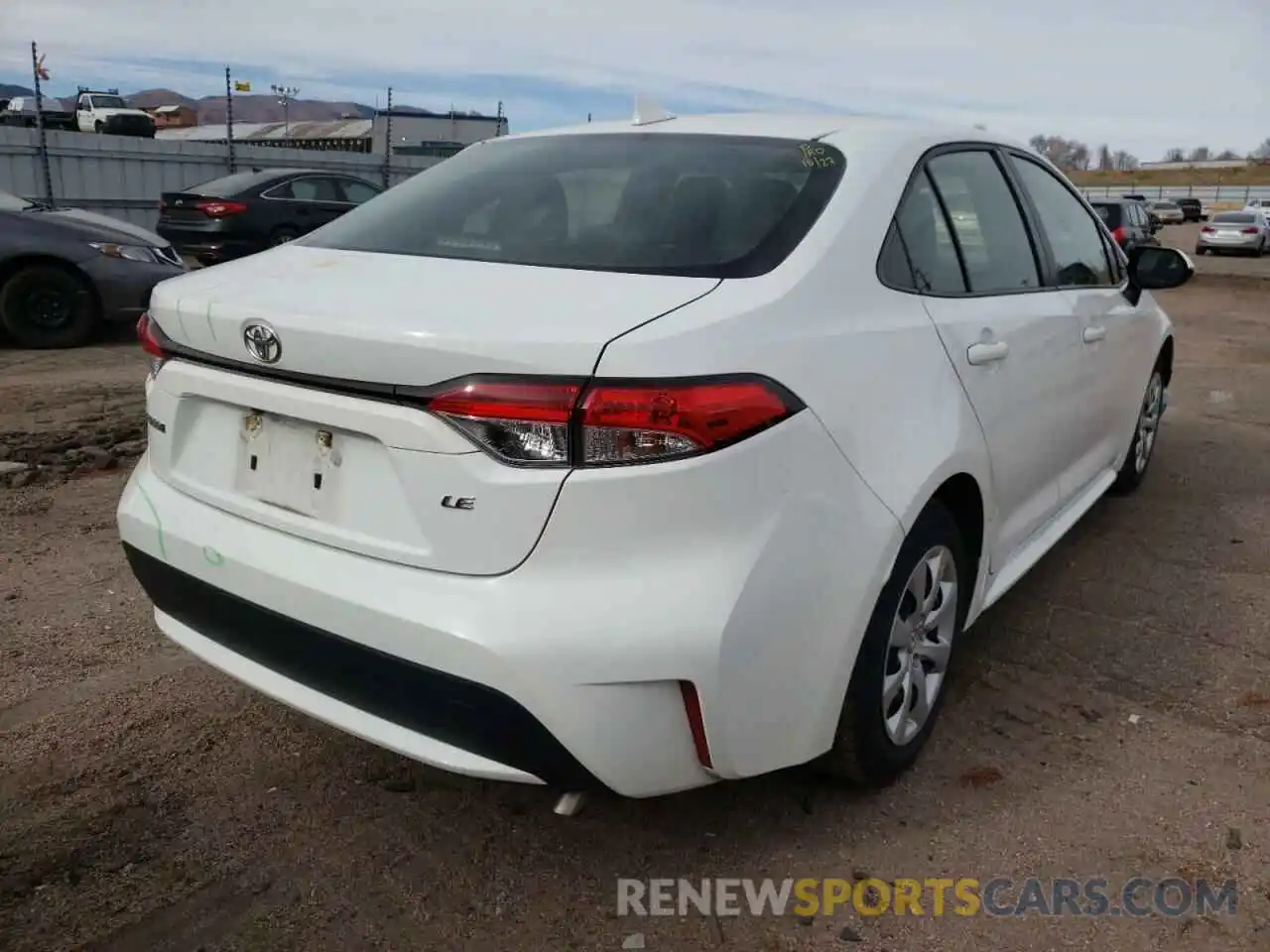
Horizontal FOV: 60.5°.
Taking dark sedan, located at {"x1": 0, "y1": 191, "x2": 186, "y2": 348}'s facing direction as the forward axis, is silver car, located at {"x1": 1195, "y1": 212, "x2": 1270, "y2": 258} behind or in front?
in front

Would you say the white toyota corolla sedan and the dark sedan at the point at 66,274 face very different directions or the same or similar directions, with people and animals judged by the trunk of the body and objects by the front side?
same or similar directions

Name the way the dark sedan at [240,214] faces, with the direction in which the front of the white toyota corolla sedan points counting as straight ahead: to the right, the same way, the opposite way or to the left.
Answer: the same way

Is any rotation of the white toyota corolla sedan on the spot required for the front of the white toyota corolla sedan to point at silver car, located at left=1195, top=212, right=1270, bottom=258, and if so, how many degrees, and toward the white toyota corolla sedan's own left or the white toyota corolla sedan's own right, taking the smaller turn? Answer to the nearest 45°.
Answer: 0° — it already faces it

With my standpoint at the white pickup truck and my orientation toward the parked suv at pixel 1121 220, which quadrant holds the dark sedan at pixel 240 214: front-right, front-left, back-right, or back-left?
front-right

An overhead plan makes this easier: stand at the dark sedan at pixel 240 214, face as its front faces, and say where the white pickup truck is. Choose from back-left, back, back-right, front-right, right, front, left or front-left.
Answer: front-left

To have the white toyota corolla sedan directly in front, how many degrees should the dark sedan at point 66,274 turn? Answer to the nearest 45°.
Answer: approximately 90° to its right

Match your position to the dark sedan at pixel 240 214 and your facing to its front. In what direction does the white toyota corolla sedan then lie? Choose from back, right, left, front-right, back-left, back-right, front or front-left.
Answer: back-right

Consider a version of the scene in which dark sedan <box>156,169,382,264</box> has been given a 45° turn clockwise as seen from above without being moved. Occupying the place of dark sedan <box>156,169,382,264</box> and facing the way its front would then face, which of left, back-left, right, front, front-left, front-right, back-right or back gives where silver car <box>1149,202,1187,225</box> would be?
front-left

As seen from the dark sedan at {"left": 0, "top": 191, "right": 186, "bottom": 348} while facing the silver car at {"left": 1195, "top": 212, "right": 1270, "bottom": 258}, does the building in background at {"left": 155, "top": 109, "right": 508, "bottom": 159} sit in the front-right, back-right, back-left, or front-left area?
front-left

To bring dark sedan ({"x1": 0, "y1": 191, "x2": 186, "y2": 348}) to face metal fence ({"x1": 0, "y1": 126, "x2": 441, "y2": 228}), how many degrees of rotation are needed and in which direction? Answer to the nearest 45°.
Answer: approximately 90° to its left

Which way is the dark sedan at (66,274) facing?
to the viewer's right

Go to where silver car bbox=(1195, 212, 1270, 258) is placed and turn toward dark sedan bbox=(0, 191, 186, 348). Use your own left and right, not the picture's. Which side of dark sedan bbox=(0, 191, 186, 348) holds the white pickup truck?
right

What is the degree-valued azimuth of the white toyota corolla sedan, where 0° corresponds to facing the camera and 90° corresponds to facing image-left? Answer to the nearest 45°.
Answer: approximately 225°

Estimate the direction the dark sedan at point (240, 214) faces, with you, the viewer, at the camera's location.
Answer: facing away from the viewer and to the right of the viewer

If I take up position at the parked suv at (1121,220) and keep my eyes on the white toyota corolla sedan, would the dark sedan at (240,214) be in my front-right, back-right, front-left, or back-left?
front-right

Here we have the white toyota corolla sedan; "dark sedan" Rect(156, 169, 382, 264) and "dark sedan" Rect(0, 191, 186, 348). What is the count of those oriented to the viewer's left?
0
